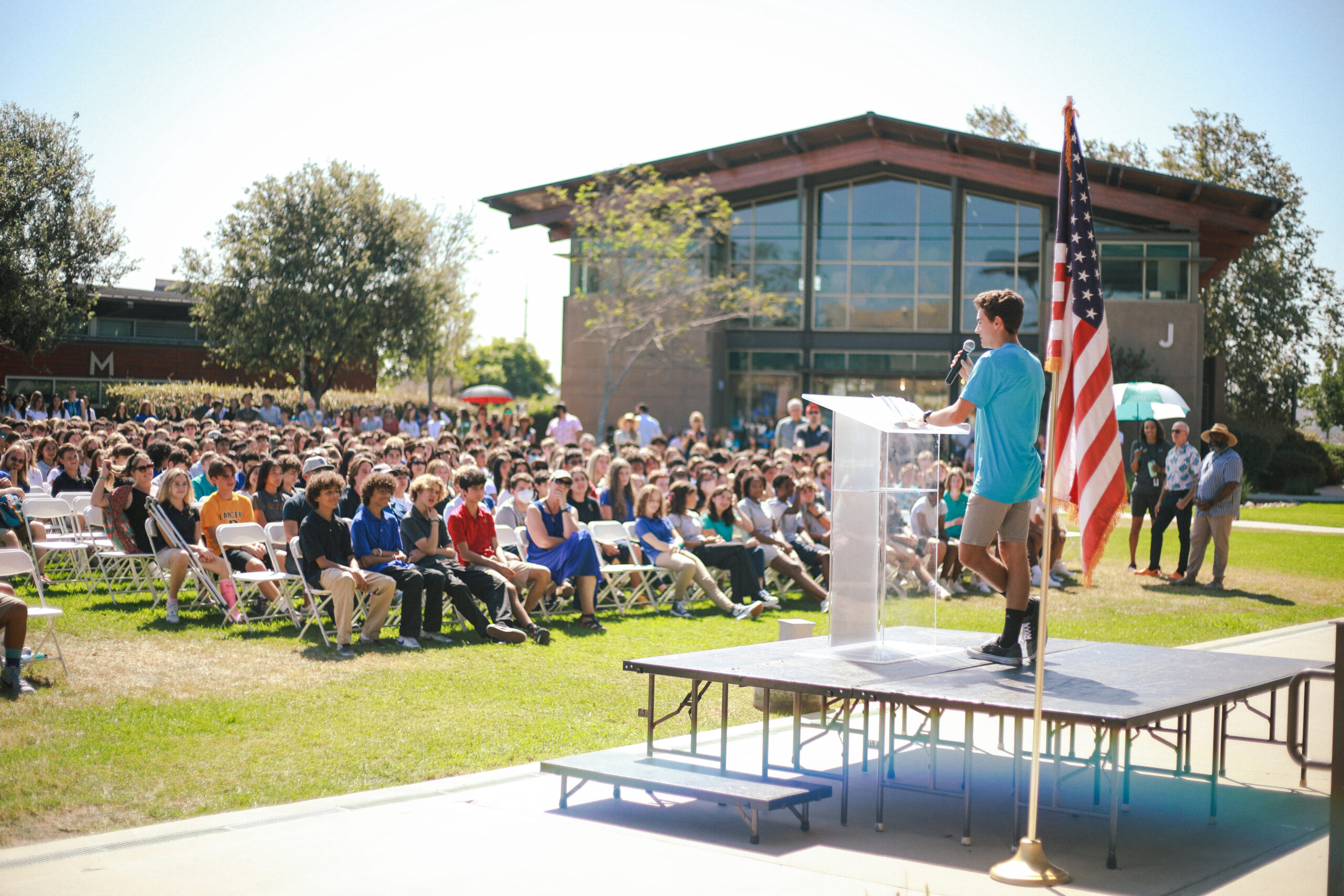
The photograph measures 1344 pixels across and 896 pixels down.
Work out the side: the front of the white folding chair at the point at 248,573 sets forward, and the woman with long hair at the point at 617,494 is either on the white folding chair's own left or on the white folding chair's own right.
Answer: on the white folding chair's own left

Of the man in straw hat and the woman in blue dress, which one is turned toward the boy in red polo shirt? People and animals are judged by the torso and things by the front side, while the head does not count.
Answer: the man in straw hat

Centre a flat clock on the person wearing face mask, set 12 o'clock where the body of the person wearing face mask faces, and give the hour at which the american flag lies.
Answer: The american flag is roughly at 1 o'clock from the person wearing face mask.

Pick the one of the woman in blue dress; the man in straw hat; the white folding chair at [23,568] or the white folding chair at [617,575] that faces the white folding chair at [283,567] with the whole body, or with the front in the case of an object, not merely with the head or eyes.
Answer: the man in straw hat

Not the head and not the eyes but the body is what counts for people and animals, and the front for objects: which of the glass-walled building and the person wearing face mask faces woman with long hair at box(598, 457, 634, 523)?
the glass-walled building

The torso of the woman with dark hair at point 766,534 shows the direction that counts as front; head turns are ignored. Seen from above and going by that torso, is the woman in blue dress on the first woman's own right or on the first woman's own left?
on the first woman's own right

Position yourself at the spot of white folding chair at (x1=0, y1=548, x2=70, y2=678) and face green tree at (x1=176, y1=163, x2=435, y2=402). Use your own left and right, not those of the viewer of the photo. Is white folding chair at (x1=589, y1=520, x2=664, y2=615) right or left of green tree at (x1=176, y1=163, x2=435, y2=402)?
right

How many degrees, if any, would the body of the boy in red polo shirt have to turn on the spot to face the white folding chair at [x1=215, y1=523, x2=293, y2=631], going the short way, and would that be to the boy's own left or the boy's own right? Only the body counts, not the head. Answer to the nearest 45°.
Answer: approximately 135° to the boy's own right

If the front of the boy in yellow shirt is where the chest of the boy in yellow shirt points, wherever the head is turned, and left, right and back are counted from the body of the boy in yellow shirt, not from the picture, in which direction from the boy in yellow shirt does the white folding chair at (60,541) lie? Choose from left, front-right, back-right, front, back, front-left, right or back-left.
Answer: back

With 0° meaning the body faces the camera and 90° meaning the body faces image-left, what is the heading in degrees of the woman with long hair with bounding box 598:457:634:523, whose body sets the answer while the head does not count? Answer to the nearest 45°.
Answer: approximately 315°
